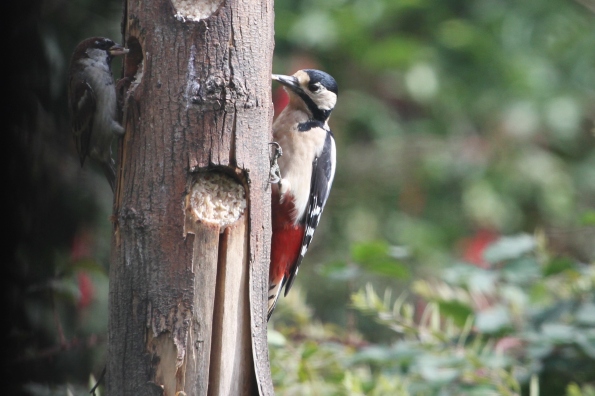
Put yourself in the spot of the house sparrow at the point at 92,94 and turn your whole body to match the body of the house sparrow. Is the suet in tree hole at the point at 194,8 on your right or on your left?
on your right

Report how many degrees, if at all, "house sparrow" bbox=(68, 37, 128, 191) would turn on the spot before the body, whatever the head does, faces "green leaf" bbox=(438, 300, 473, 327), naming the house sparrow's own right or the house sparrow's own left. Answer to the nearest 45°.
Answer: approximately 45° to the house sparrow's own left

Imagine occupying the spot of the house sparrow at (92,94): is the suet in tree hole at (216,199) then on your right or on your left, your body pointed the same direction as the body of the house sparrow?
on your right

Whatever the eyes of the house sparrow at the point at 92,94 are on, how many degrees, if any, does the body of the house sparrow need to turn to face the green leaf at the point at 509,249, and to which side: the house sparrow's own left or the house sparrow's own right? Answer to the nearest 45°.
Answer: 0° — it already faces it

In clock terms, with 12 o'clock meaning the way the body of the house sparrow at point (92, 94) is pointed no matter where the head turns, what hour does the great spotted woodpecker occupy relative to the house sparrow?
The great spotted woodpecker is roughly at 11 o'clock from the house sparrow.

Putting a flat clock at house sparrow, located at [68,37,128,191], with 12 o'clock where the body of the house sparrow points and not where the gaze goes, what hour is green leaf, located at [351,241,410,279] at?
The green leaf is roughly at 11 o'clock from the house sparrow.

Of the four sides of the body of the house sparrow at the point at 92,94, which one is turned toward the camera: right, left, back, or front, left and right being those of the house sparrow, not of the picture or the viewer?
right
